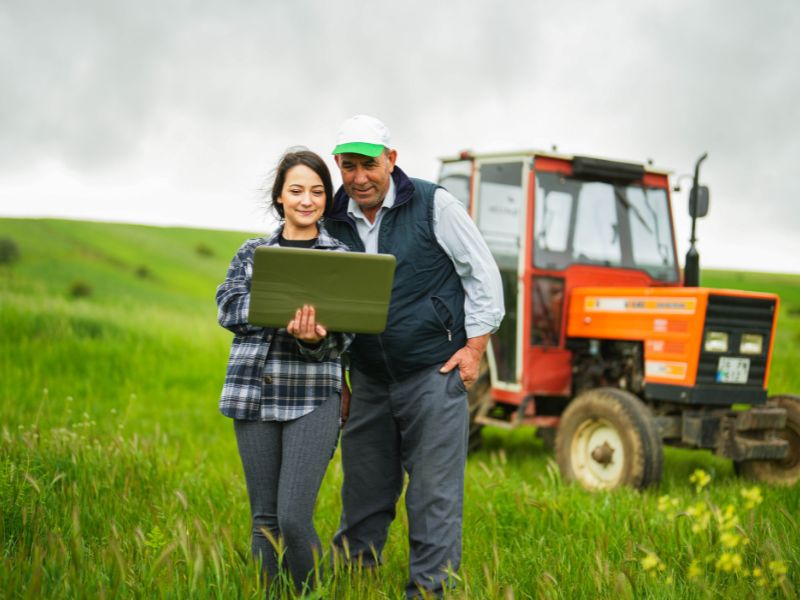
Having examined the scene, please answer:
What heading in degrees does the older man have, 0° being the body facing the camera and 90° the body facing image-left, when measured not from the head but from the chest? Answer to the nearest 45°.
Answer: approximately 45°

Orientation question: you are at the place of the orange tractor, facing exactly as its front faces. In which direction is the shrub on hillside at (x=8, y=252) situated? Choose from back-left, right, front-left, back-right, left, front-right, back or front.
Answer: back

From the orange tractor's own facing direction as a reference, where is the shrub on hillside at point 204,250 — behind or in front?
behind

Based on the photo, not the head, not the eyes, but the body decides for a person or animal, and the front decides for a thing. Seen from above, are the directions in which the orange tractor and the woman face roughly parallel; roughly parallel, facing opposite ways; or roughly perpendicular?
roughly parallel

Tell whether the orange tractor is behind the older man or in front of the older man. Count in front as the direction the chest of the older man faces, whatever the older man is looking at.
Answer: behind

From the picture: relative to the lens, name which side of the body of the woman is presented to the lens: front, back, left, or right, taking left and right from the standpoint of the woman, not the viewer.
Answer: front

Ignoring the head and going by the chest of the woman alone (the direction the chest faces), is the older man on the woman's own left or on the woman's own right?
on the woman's own left

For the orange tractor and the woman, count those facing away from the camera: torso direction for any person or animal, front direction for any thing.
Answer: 0

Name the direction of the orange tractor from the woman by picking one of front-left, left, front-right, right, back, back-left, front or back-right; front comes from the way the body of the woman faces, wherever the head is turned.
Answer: back-left

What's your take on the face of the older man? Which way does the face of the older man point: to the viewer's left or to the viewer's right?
to the viewer's left

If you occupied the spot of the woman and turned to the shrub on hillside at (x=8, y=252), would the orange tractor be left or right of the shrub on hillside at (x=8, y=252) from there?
right

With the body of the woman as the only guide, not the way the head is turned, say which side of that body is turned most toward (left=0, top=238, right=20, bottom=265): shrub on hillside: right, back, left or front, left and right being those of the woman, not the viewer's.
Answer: back

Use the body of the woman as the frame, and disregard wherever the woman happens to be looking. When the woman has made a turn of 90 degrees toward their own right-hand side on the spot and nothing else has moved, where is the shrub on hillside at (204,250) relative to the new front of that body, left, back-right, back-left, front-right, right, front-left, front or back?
right

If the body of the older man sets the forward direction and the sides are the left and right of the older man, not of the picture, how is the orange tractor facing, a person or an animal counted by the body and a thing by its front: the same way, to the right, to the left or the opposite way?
to the left

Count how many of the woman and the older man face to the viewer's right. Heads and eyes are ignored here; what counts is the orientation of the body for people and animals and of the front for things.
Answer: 0

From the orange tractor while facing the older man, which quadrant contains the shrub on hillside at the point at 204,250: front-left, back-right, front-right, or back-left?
back-right

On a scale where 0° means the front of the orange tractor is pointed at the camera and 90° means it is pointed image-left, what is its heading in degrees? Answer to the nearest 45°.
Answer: approximately 315°
